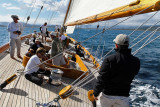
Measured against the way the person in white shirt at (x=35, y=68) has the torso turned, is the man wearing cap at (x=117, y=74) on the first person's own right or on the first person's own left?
on the first person's own right

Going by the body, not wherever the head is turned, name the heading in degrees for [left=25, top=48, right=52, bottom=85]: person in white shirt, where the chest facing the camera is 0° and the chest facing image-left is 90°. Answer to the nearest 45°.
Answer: approximately 270°

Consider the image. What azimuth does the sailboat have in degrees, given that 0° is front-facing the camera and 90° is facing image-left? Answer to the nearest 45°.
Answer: approximately 180°

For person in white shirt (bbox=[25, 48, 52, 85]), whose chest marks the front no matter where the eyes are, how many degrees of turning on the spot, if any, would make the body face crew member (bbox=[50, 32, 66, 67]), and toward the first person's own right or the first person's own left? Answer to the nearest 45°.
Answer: approximately 45° to the first person's own left
